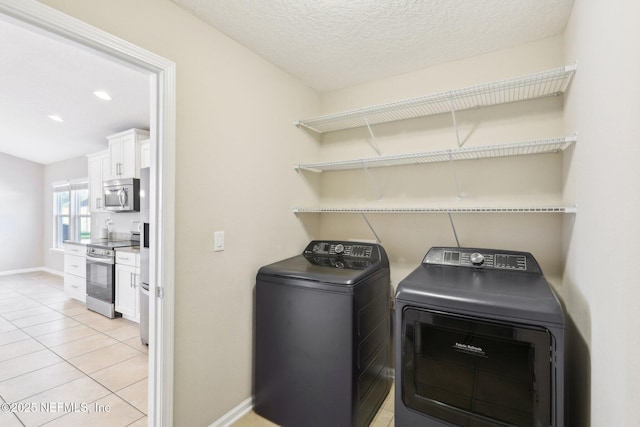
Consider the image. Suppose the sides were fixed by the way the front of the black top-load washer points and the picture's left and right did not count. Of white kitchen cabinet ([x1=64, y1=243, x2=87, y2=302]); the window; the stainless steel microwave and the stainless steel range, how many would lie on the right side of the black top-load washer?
4

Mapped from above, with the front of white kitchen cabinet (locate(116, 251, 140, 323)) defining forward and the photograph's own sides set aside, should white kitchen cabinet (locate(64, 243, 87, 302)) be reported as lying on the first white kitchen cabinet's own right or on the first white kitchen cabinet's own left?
on the first white kitchen cabinet's own right

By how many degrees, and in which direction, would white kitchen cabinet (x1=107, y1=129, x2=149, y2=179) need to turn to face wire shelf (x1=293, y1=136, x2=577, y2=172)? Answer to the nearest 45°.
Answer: approximately 90° to its left

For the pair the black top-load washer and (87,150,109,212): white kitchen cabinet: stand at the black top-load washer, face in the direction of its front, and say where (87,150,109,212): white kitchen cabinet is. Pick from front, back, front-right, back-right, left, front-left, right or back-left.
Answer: right

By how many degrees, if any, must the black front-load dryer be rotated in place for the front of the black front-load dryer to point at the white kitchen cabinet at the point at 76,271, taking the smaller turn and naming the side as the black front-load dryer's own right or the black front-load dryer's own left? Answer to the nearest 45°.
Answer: approximately 90° to the black front-load dryer's own right

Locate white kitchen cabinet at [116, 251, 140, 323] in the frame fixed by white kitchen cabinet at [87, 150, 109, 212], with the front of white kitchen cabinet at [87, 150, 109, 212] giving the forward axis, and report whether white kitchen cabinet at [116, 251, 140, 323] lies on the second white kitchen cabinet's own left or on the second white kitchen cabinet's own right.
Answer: on the second white kitchen cabinet's own left

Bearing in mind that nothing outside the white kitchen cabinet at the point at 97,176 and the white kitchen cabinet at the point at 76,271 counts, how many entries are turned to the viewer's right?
0

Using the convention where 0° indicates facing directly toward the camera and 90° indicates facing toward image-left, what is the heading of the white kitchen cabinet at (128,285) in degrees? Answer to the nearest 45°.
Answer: approximately 45°

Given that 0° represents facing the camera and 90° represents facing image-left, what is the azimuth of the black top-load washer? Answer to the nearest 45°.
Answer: approximately 45°

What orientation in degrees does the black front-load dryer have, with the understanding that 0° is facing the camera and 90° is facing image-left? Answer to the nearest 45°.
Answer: approximately 0°
